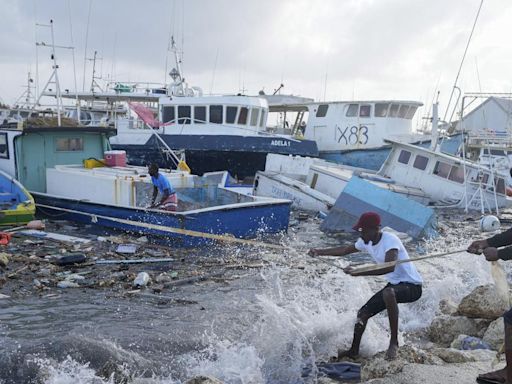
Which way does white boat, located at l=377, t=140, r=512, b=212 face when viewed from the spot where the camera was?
facing to the right of the viewer

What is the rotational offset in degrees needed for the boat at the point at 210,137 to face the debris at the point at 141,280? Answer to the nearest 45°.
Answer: approximately 90° to its right

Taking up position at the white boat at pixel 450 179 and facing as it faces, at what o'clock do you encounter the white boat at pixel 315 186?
the white boat at pixel 315 186 is roughly at 5 o'clock from the white boat at pixel 450 179.

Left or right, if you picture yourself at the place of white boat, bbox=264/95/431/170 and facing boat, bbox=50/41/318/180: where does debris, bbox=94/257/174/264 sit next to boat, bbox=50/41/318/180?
left

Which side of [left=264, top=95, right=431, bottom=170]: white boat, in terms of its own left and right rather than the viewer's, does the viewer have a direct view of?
right

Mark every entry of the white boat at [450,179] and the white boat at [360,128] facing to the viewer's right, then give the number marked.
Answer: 2

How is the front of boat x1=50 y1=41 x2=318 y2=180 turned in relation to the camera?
facing to the right of the viewer

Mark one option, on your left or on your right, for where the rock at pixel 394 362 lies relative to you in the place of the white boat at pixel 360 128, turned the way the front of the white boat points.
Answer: on your right

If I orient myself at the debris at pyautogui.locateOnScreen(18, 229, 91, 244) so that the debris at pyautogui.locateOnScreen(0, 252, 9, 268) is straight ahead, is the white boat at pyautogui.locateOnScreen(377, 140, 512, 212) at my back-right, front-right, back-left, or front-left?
back-left
